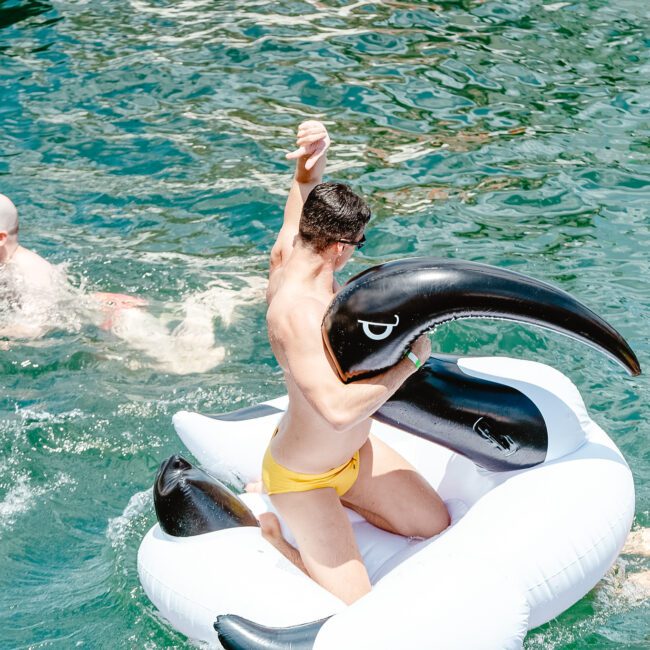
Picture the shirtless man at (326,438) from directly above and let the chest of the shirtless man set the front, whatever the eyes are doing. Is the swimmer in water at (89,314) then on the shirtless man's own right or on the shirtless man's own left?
on the shirtless man's own left

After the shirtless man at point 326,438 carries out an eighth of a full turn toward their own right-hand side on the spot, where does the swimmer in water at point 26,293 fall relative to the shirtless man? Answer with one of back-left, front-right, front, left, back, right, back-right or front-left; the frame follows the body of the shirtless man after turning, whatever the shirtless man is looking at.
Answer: back

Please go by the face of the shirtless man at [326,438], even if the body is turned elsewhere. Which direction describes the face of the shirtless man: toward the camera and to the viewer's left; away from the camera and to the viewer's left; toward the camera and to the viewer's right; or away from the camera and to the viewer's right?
away from the camera and to the viewer's right
